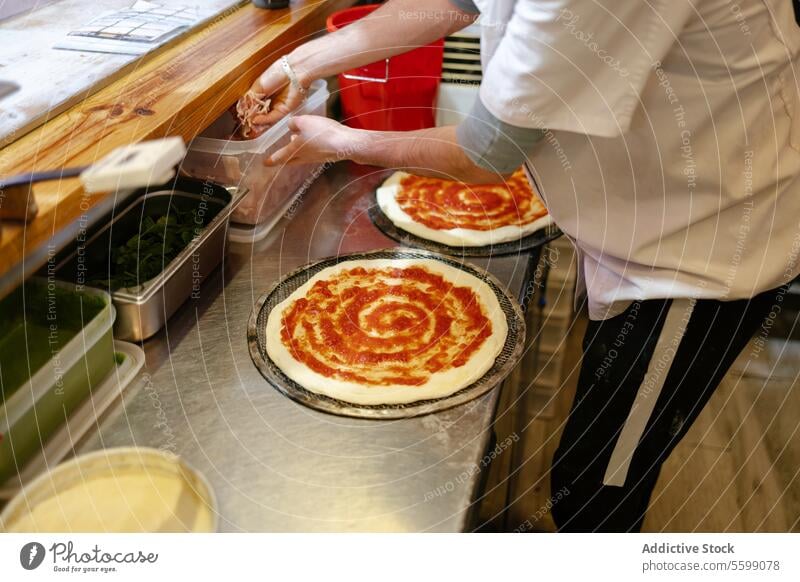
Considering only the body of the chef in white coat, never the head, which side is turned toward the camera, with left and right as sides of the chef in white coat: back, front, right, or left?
left
